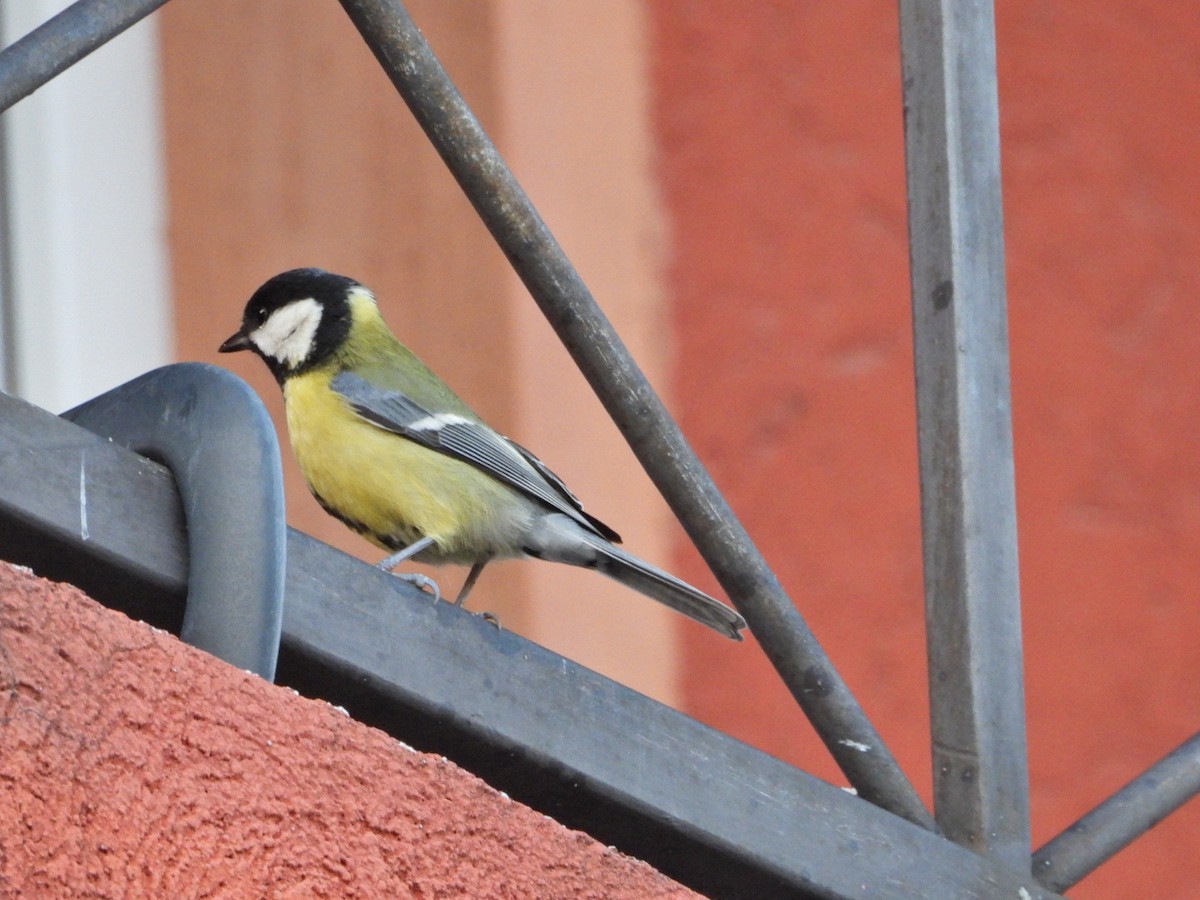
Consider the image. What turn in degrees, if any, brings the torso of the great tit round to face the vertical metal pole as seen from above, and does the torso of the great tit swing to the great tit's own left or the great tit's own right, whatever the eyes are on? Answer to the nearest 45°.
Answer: approximately 135° to the great tit's own left

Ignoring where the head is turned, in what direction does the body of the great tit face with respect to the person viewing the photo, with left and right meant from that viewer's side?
facing to the left of the viewer
